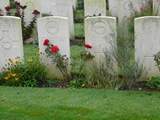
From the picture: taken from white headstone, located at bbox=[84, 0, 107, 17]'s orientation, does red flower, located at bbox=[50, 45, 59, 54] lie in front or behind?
in front

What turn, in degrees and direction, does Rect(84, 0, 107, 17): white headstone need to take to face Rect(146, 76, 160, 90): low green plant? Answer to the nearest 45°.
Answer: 0° — it already faces it

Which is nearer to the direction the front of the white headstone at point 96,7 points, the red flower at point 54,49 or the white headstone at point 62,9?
the red flower

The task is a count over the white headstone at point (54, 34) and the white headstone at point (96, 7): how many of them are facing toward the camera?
2

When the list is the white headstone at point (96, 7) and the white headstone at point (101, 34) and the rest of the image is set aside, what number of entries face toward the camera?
2

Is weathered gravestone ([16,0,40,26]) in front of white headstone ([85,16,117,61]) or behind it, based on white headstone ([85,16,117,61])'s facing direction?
behind

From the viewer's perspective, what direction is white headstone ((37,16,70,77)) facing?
toward the camera

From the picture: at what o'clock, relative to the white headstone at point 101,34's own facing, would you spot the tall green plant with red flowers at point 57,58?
The tall green plant with red flowers is roughly at 3 o'clock from the white headstone.

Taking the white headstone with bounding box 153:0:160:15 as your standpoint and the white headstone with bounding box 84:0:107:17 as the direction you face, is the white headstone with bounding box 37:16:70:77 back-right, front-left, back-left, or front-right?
front-left

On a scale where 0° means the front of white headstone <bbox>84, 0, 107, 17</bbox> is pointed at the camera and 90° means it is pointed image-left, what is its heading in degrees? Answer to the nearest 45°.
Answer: approximately 0°

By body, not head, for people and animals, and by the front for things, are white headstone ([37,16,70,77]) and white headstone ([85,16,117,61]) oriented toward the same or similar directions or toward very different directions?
same or similar directions

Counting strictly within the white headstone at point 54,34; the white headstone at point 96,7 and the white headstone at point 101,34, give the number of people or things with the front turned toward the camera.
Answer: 3

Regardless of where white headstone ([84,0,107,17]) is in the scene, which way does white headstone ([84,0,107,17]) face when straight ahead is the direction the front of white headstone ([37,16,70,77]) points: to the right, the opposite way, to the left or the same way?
the same way

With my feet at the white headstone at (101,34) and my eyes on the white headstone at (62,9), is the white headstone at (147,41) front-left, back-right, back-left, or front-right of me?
back-right
